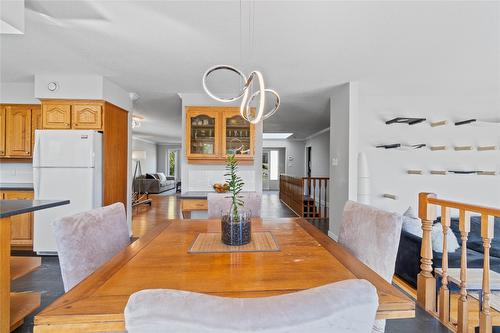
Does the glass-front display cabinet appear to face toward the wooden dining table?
yes

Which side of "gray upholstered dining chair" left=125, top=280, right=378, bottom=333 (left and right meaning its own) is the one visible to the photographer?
back

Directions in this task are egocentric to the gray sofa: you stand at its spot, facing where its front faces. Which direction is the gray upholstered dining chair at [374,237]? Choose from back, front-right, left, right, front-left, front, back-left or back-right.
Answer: front-right

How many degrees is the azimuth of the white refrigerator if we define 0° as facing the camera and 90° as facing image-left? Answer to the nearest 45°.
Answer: approximately 0°

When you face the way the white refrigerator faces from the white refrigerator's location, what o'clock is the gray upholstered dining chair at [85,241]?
The gray upholstered dining chair is roughly at 12 o'clock from the white refrigerator.

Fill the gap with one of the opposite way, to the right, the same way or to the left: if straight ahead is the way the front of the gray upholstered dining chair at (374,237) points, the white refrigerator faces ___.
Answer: to the left

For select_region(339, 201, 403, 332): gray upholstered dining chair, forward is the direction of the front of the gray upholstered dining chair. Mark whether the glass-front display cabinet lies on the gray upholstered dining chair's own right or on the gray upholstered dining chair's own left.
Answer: on the gray upholstered dining chair's own right

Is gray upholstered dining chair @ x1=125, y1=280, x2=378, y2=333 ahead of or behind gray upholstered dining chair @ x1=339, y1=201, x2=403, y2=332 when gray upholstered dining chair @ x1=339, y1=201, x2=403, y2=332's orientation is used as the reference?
ahead

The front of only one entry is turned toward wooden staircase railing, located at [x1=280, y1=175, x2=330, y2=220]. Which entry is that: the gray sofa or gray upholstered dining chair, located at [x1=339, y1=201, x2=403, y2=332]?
the gray sofa

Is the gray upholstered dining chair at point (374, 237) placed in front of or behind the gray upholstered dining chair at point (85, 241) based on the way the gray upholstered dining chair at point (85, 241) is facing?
in front

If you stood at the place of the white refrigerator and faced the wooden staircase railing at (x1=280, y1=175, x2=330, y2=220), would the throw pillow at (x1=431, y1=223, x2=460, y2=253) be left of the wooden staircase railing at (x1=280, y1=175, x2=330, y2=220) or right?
right

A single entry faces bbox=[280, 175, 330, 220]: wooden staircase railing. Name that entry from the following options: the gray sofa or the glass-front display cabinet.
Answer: the gray sofa

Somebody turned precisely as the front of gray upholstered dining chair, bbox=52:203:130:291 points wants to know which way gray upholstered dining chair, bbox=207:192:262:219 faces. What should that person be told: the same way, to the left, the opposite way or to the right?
to the right

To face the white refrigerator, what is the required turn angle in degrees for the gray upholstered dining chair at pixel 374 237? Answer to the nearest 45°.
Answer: approximately 45° to its right

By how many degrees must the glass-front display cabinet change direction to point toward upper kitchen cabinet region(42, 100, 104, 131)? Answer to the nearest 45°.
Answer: approximately 90° to its right
